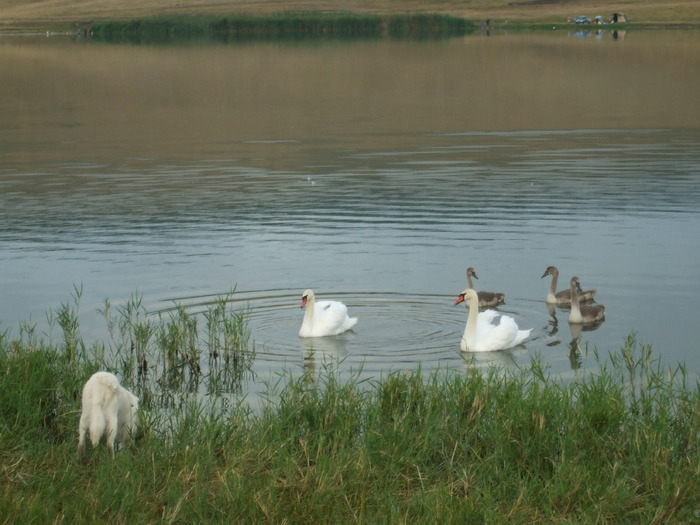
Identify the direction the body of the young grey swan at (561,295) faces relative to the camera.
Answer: to the viewer's left

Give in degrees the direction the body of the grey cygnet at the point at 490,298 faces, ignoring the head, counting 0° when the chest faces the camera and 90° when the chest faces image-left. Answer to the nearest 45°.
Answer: approximately 90°

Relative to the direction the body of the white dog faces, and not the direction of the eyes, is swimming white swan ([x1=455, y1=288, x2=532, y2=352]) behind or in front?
in front

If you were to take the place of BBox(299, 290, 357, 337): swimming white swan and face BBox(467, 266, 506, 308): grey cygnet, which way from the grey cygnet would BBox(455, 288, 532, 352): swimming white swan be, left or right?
right

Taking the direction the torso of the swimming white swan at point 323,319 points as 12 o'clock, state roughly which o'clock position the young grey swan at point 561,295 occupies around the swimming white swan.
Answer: The young grey swan is roughly at 5 o'clock from the swimming white swan.

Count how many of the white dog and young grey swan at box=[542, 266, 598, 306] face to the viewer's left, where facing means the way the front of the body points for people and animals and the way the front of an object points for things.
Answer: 1

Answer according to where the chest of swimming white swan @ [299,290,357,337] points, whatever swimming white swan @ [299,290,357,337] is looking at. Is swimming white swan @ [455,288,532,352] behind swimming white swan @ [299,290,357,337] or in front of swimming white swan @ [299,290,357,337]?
behind

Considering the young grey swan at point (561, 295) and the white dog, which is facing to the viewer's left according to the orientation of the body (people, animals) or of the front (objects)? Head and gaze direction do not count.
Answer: the young grey swan

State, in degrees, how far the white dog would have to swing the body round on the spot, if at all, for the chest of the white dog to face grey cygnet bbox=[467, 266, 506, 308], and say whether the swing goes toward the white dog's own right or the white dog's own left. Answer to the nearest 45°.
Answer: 0° — it already faces it

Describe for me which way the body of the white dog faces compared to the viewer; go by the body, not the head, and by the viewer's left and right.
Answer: facing away from the viewer and to the right of the viewer

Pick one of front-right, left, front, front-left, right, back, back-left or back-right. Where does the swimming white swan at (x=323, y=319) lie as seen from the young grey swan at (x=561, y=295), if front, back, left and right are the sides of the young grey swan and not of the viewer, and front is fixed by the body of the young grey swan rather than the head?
front-left

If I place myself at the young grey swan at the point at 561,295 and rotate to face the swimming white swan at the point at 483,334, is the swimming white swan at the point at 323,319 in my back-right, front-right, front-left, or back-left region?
front-right

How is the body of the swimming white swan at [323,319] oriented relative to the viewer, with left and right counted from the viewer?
facing to the left of the viewer
